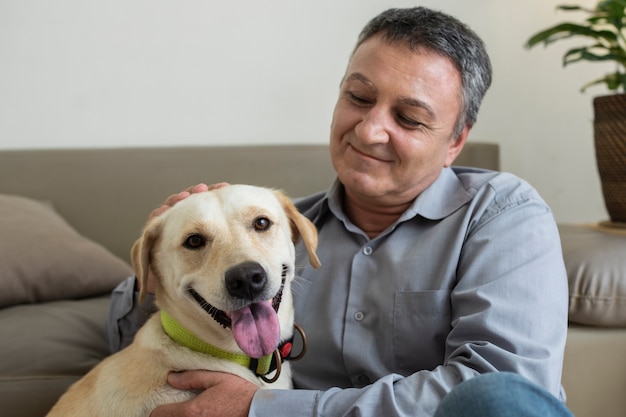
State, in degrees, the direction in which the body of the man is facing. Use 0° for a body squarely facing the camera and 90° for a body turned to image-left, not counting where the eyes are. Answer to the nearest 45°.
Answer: approximately 45°

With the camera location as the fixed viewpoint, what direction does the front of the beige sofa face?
facing the viewer

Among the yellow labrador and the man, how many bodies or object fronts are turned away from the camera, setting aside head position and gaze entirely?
0

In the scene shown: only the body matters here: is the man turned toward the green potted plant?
no

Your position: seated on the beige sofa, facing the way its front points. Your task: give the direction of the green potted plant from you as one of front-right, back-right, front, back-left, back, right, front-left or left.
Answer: left

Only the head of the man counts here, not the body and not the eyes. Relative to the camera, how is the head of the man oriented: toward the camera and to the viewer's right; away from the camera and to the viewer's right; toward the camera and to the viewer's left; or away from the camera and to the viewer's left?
toward the camera and to the viewer's left
